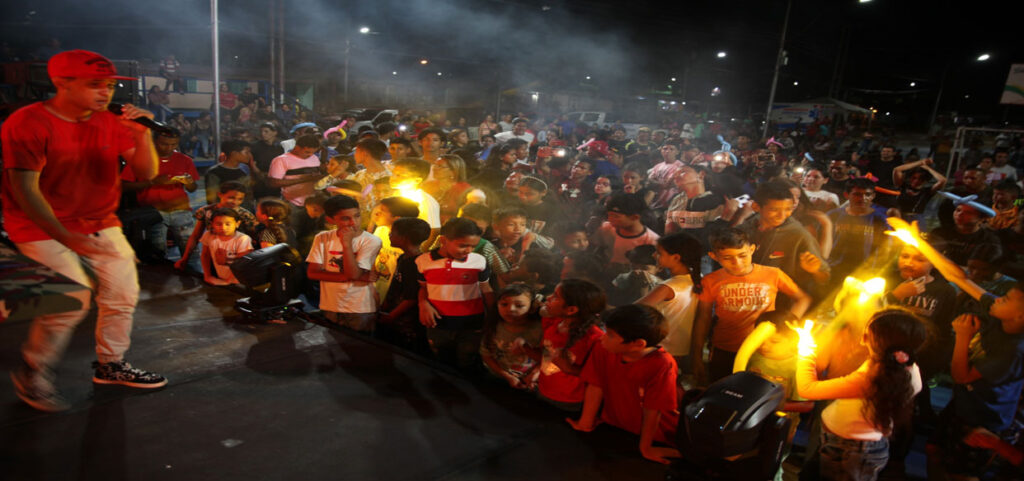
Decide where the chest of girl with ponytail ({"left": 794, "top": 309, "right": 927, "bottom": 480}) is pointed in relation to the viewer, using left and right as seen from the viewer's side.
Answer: facing away from the viewer and to the left of the viewer

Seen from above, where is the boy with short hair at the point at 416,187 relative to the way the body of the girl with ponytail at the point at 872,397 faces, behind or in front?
in front

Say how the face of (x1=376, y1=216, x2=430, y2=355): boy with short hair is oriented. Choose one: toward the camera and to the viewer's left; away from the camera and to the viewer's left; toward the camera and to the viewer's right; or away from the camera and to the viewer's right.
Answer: away from the camera and to the viewer's left

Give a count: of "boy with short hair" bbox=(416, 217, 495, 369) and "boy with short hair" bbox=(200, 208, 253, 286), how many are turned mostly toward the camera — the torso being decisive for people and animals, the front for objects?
2

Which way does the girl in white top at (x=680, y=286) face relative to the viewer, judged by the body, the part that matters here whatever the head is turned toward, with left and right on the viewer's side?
facing to the left of the viewer

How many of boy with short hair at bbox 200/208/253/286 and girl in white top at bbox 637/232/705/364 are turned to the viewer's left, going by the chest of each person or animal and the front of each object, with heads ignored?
1

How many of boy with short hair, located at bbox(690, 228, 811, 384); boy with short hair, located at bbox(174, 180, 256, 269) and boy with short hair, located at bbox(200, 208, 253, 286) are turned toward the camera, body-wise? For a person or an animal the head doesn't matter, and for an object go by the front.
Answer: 3

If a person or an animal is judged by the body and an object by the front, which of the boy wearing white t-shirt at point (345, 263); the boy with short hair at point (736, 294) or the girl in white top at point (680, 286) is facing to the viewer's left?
the girl in white top

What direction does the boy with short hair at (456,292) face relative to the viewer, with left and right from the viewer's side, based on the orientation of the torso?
facing the viewer

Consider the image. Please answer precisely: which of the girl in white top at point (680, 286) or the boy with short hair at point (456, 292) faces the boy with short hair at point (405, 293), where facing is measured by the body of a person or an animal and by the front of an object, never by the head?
the girl in white top

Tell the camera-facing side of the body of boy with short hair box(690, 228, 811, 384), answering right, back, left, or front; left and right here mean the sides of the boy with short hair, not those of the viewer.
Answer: front

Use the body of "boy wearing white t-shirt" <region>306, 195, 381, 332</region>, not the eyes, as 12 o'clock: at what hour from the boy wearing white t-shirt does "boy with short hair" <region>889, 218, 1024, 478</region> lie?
The boy with short hair is roughly at 10 o'clock from the boy wearing white t-shirt.

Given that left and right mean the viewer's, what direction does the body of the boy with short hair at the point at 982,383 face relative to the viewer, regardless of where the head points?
facing to the left of the viewer

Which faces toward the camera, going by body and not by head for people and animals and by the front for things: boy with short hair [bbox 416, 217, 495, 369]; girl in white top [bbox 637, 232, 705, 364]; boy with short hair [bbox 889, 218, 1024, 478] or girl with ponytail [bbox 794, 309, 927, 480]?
boy with short hair [bbox 416, 217, 495, 369]

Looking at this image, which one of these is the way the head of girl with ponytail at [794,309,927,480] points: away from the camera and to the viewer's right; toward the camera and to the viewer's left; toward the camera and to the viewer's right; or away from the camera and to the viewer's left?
away from the camera and to the viewer's left

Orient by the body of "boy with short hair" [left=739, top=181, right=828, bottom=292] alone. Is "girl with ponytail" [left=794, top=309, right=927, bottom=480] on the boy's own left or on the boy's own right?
on the boy's own left
